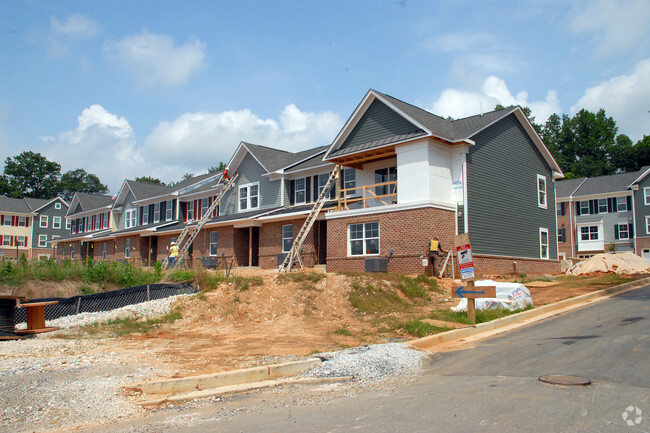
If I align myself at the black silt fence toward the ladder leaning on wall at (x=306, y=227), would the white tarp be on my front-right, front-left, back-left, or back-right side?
front-right

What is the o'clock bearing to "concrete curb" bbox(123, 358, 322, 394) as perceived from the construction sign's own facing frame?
The concrete curb is roughly at 1 o'clock from the construction sign.

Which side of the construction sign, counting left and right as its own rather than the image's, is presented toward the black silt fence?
right

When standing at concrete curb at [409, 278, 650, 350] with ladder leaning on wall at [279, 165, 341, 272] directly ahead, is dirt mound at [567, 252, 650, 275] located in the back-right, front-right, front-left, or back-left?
front-right

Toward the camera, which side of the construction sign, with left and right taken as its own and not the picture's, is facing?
front

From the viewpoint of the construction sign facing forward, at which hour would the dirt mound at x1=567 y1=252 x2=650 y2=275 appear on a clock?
The dirt mound is roughly at 7 o'clock from the construction sign.

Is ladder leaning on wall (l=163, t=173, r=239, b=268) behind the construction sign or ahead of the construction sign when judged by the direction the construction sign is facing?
behind

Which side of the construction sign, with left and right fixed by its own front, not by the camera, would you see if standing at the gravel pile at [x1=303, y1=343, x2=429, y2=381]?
front

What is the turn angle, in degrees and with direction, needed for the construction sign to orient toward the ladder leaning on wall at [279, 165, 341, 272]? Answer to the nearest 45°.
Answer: approximately 135° to its right

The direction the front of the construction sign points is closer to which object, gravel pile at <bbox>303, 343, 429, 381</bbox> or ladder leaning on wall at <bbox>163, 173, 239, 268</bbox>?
the gravel pile
